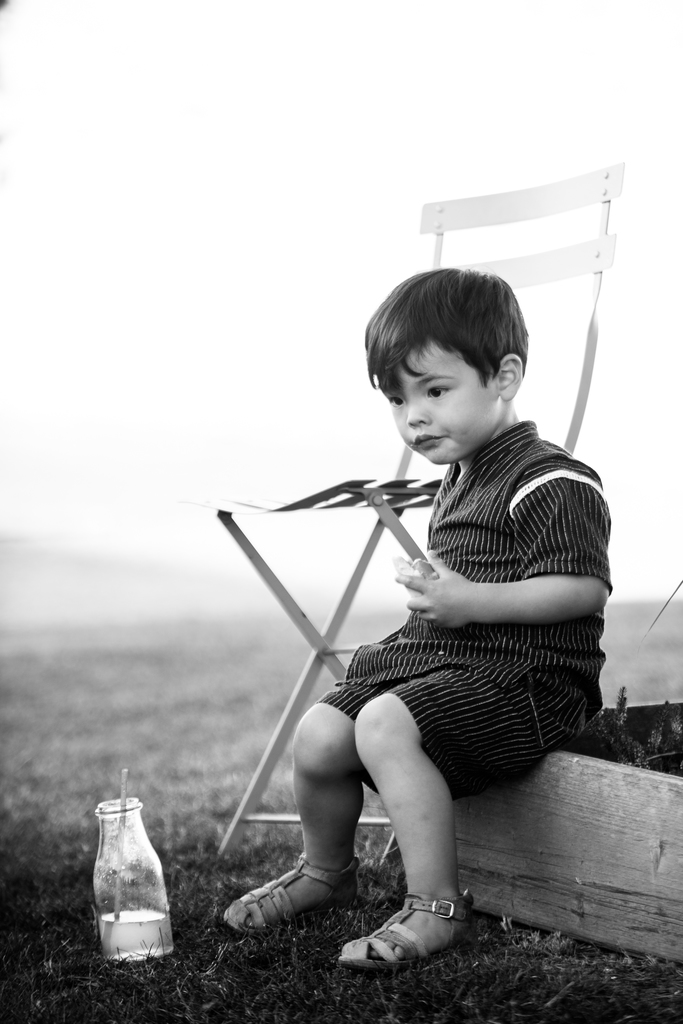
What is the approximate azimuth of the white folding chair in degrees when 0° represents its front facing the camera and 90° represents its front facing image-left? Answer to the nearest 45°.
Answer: approximately 45°

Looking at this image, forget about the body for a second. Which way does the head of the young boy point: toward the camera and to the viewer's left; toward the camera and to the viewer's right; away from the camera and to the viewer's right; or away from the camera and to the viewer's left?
toward the camera and to the viewer's left

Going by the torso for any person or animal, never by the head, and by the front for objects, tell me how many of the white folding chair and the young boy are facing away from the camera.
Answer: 0
